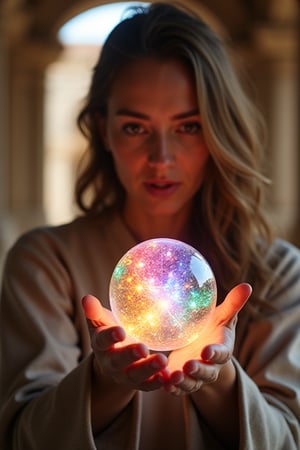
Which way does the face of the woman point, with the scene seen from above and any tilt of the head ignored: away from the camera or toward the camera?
toward the camera

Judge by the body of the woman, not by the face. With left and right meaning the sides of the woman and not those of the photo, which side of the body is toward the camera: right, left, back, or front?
front
